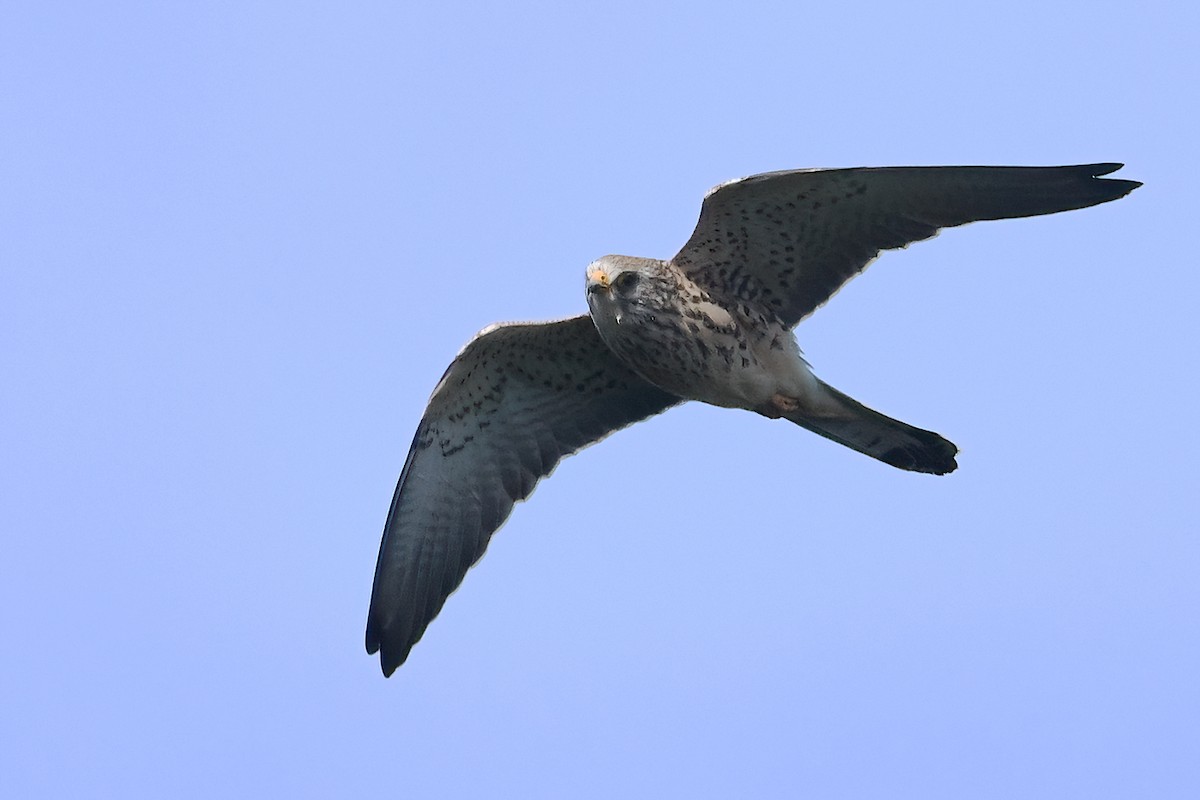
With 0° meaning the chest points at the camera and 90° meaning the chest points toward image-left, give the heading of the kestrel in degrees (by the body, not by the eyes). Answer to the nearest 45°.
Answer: approximately 45°
